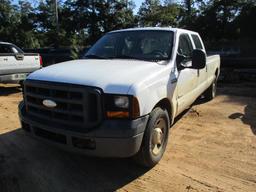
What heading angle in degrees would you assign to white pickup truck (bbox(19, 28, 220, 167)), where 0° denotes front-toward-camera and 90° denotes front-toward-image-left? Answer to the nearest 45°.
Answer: approximately 45°

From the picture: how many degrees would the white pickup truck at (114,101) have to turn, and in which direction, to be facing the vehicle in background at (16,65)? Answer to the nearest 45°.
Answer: approximately 90° to its right
